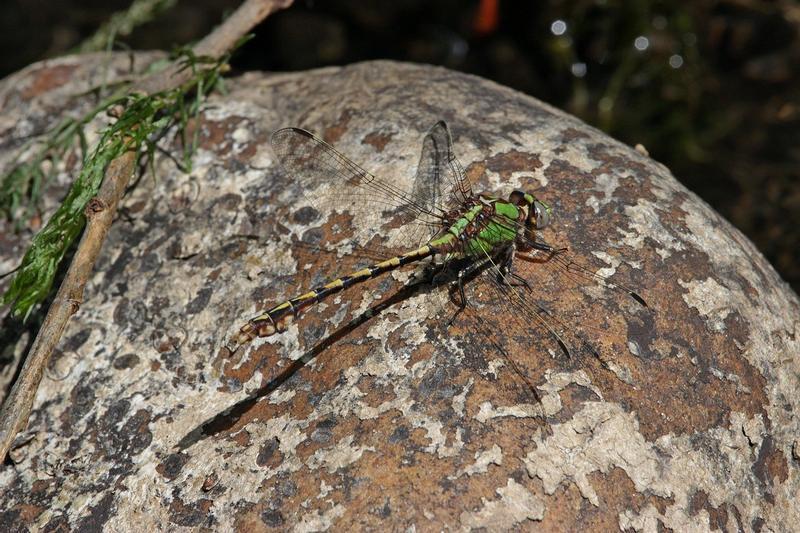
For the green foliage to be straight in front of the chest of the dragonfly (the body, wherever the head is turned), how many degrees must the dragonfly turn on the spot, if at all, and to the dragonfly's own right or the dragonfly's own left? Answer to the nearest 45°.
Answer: approximately 135° to the dragonfly's own left

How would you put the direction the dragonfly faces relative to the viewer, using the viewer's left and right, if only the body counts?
facing away from the viewer and to the right of the viewer

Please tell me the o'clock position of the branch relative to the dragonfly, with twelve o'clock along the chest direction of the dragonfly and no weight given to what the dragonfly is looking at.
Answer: The branch is roughly at 7 o'clock from the dragonfly.
